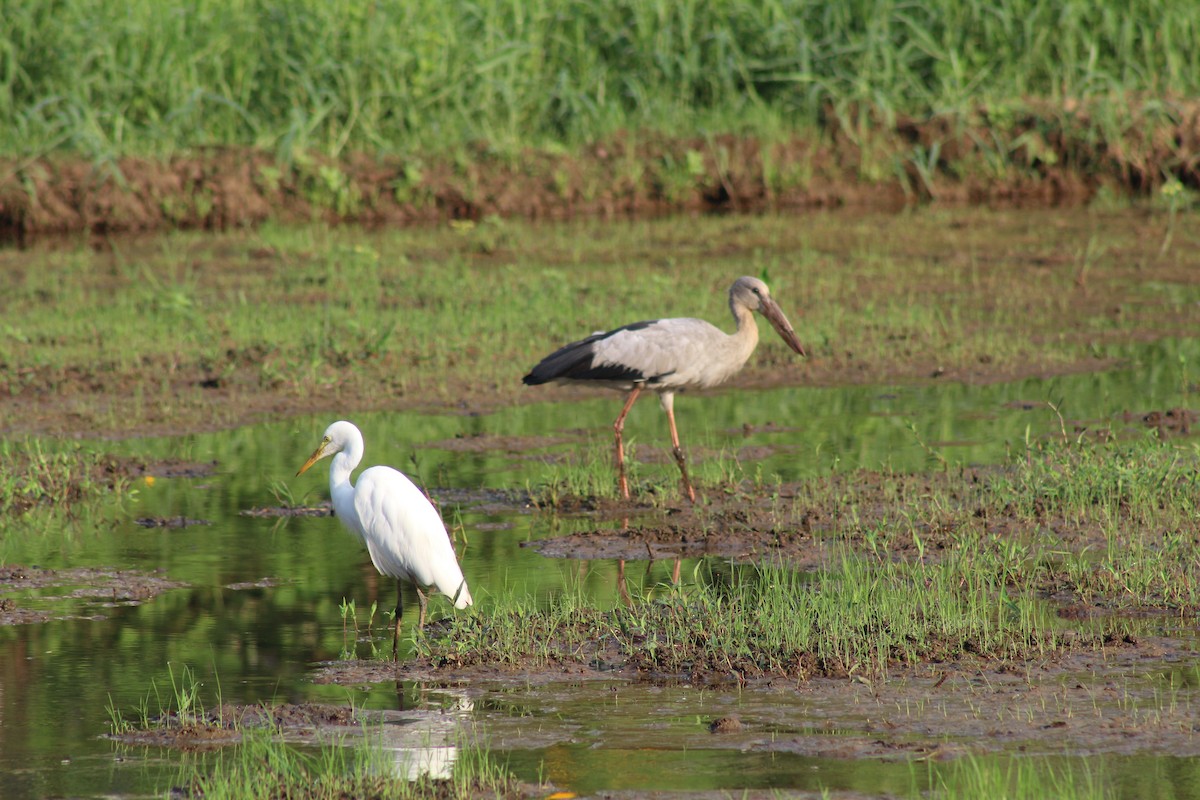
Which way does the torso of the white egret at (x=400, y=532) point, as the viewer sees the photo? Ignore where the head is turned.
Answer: to the viewer's left
